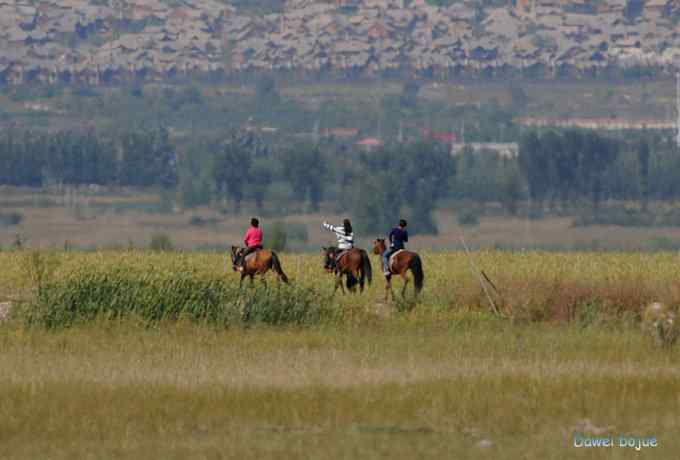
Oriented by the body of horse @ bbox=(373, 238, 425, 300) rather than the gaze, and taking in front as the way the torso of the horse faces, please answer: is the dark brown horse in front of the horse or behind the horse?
in front

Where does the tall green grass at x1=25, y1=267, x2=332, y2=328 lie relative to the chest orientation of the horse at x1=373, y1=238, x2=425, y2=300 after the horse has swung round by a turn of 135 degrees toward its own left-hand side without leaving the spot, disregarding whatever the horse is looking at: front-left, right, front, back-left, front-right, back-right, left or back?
right

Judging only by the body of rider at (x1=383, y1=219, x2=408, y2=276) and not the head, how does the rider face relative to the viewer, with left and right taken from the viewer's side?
facing away from the viewer and to the left of the viewer

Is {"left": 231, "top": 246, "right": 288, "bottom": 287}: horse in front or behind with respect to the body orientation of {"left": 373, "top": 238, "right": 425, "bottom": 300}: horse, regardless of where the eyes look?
in front

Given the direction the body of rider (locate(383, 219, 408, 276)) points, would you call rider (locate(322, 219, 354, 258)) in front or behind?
in front

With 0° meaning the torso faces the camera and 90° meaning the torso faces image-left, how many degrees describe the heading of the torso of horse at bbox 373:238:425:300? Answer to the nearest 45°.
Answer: approximately 90°
